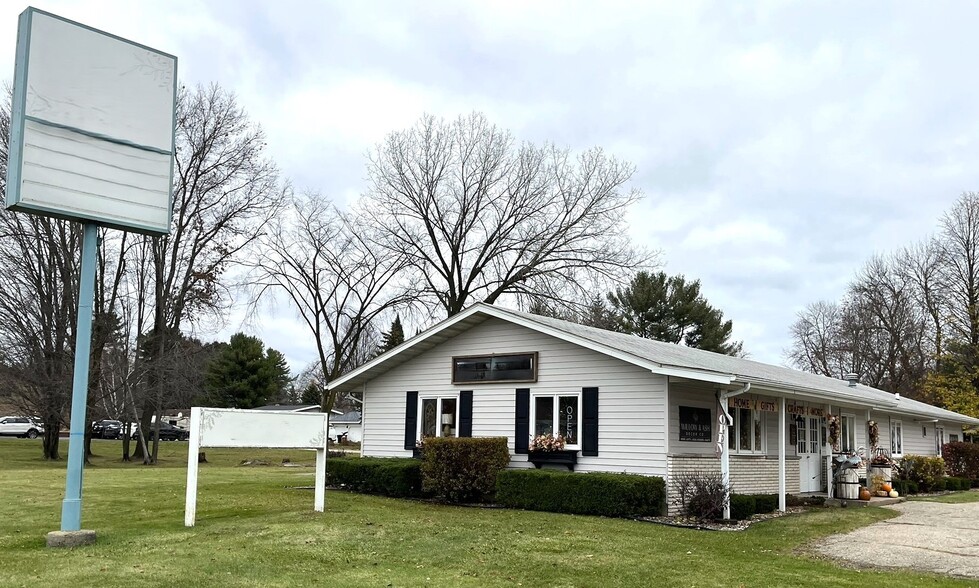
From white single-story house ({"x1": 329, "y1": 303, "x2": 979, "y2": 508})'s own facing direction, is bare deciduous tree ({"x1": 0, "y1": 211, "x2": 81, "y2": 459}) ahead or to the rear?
to the rear

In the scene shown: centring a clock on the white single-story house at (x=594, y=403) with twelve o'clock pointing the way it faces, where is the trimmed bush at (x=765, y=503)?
The trimmed bush is roughly at 2 o'clock from the white single-story house.

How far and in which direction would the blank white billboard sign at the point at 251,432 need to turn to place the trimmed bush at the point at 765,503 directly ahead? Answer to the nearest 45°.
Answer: approximately 45° to its left

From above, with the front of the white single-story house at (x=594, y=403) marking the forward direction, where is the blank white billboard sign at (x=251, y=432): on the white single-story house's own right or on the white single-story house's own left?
on the white single-story house's own right

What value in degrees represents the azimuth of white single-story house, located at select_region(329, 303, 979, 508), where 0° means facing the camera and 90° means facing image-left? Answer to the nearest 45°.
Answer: approximately 315°

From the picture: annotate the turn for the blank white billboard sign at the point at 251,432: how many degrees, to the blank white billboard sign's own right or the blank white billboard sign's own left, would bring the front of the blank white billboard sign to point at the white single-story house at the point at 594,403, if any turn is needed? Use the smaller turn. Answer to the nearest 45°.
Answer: approximately 90° to the blank white billboard sign's own left

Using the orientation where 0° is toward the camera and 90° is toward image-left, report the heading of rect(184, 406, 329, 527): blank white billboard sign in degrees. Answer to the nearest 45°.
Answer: approximately 315°
